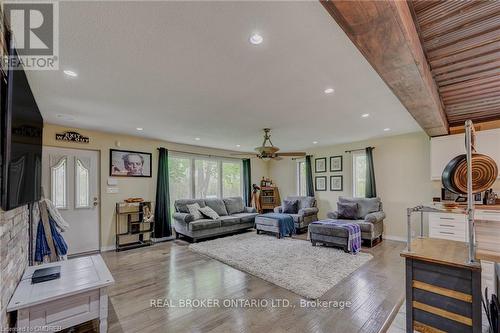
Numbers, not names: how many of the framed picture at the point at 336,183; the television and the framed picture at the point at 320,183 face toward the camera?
2

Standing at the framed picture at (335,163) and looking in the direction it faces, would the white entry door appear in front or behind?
in front

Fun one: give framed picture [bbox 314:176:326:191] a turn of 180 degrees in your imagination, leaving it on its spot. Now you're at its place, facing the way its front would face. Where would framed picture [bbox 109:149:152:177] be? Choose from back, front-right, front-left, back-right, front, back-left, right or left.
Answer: back-left

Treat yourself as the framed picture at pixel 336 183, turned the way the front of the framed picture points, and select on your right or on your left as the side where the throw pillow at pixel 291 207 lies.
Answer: on your right

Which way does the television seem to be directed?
to the viewer's right

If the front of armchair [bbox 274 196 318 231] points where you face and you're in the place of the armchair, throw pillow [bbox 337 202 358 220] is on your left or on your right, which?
on your left
